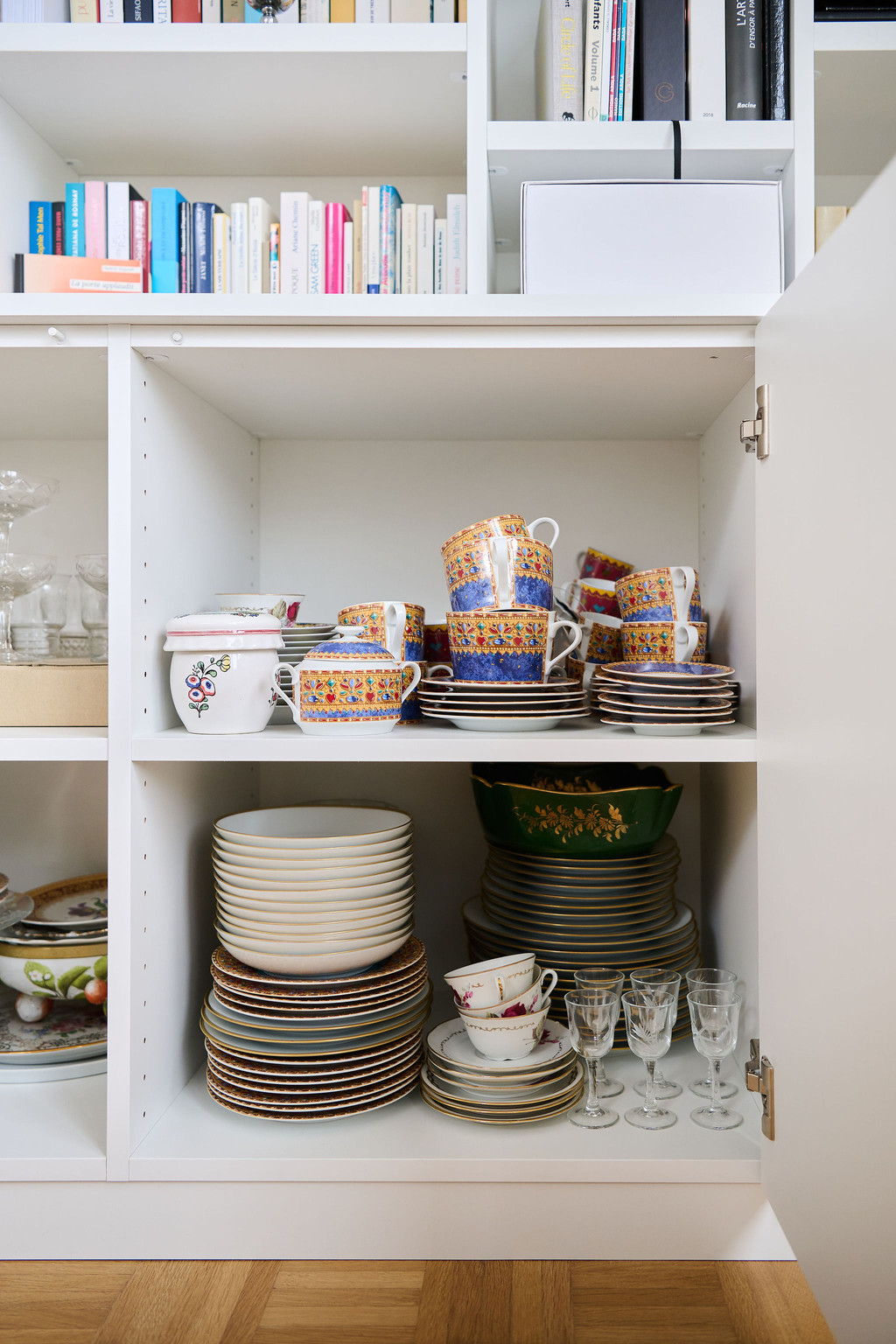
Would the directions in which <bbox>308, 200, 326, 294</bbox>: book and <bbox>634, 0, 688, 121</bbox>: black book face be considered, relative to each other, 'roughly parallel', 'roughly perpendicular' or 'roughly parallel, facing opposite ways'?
roughly parallel

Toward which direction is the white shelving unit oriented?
toward the camera
